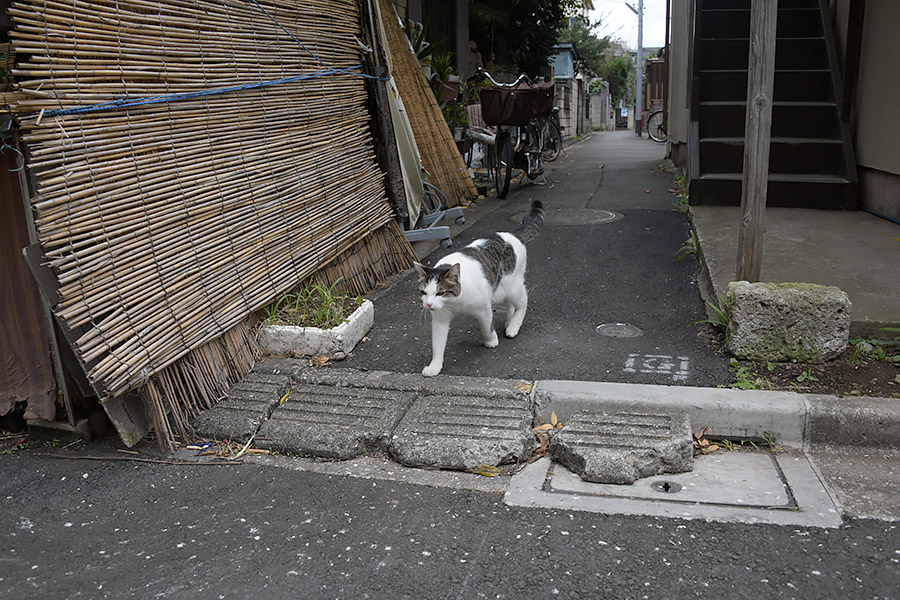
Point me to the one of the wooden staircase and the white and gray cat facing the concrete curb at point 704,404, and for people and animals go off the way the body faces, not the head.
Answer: the wooden staircase

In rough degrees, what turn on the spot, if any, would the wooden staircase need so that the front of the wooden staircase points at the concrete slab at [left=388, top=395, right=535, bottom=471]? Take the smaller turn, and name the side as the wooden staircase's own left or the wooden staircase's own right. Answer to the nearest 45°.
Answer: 0° — it already faces it

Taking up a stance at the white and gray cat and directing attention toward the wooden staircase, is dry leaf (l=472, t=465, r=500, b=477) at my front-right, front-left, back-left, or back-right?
back-right

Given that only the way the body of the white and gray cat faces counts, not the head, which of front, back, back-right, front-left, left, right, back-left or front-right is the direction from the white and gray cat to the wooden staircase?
back

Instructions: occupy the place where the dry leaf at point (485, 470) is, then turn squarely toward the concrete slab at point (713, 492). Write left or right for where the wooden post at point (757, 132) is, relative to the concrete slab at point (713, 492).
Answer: left

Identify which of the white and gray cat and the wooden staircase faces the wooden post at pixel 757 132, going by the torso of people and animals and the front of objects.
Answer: the wooden staircase

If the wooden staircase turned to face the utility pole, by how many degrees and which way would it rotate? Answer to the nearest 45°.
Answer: approximately 180°

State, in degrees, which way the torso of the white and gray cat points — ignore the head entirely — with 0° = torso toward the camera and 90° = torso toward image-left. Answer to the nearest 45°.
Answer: approximately 45°

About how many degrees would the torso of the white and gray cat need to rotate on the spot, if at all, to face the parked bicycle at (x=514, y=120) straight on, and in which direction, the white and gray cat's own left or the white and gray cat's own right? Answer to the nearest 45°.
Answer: approximately 135° to the white and gray cat's own right

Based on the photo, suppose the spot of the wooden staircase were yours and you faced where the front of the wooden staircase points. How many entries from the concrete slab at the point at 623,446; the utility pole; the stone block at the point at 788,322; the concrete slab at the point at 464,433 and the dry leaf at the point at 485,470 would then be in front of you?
4
